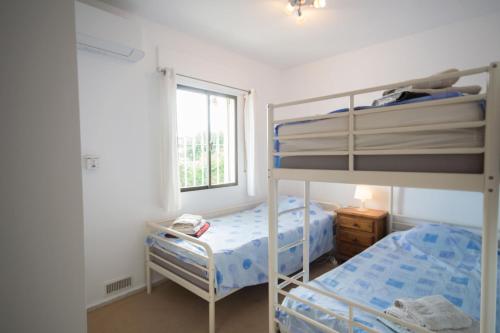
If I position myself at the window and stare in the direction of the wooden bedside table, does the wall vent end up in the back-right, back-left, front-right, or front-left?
back-right

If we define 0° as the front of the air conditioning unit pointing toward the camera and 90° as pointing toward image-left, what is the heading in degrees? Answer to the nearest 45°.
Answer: approximately 315°

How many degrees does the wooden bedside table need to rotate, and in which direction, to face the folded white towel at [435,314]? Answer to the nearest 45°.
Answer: approximately 45° to its left

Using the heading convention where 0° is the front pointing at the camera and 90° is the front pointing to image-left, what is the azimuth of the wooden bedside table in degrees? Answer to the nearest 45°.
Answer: approximately 45°

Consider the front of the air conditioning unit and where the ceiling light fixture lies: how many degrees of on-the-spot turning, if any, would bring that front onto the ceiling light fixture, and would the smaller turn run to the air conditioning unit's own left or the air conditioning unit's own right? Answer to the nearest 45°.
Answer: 0° — it already faces it

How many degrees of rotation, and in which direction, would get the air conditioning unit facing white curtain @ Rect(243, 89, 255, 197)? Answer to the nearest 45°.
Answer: approximately 45° to its left

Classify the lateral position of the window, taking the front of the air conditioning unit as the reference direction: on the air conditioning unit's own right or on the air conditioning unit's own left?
on the air conditioning unit's own left

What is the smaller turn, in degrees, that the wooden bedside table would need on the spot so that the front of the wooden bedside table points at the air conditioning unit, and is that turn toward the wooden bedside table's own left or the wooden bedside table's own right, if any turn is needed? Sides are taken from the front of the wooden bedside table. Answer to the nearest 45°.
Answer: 0° — it already faces it

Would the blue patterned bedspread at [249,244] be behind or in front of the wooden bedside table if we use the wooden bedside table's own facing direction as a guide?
in front
